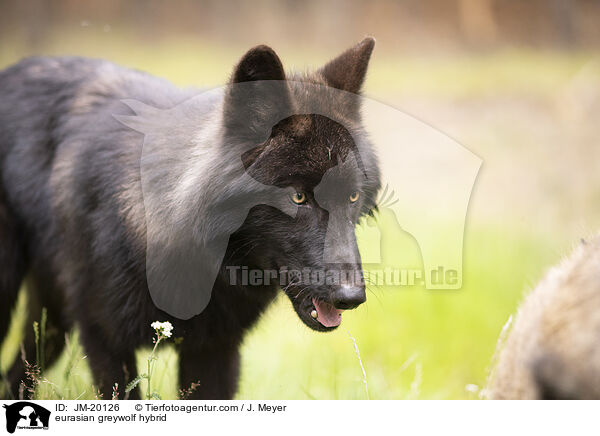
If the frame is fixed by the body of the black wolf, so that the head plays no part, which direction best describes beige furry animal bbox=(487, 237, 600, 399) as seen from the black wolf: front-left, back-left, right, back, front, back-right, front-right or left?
front

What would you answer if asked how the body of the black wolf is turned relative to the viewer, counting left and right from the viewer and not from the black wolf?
facing the viewer and to the right of the viewer

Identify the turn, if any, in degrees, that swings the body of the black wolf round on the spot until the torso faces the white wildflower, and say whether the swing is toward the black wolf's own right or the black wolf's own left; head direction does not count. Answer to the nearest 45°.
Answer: approximately 45° to the black wolf's own right
